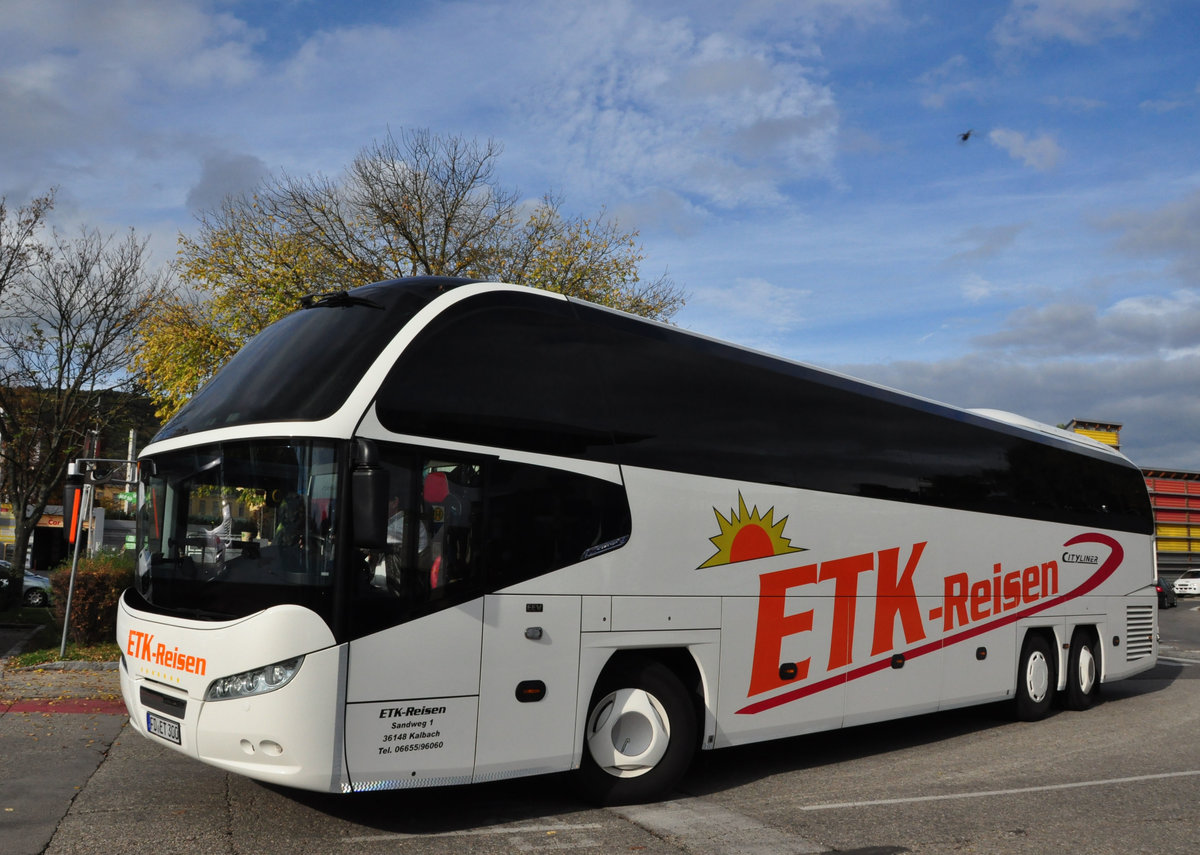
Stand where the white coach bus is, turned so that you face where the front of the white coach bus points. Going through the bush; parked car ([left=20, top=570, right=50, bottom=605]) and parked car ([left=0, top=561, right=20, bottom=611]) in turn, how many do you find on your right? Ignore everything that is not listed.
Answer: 3

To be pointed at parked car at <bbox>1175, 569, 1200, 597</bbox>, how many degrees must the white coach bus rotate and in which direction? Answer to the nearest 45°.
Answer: approximately 180°

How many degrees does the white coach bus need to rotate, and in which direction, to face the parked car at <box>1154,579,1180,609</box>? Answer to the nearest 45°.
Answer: approximately 180°

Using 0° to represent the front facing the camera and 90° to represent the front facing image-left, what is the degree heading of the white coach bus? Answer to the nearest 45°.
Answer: approximately 45°

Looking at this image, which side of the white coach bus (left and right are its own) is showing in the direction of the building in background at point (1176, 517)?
back

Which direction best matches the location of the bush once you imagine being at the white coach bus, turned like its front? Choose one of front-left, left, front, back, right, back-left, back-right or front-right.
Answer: right

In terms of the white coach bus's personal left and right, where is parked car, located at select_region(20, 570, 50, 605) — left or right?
on its right

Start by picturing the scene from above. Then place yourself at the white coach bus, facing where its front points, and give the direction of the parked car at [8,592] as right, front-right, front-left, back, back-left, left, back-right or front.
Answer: right
